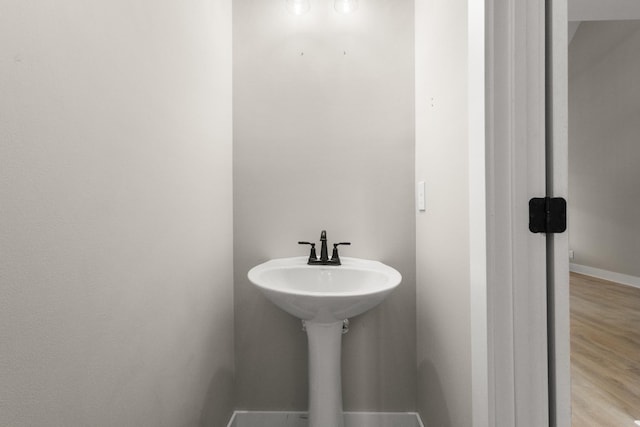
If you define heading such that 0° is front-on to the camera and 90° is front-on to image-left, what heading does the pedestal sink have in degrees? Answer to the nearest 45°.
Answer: approximately 0°

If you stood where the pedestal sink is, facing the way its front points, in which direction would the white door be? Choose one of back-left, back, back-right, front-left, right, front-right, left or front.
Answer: front-left
